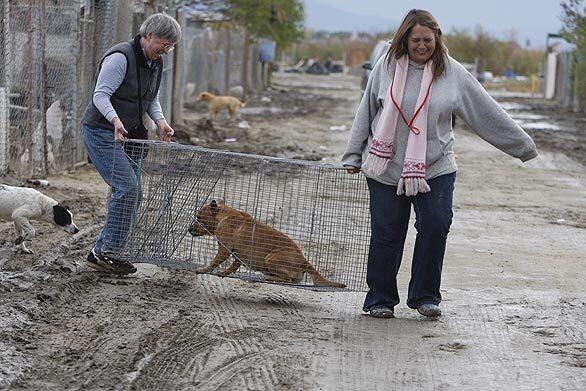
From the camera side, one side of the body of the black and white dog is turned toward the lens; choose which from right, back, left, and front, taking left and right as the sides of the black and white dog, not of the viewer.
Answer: right

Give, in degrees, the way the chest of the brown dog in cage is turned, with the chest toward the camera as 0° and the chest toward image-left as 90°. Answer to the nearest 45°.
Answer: approximately 90°

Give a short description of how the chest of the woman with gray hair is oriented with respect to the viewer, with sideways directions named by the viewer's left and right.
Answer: facing to the right of the viewer

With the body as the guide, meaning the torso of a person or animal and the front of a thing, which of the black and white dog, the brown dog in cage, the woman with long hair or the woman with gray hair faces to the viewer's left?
the brown dog in cage

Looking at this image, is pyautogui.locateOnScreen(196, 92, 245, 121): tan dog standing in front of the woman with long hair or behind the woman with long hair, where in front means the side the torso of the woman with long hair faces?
behind

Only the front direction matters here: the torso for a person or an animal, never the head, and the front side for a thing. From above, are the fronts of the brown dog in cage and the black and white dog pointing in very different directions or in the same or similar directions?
very different directions

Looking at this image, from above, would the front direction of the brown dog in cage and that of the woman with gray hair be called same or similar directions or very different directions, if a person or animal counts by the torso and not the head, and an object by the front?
very different directions
